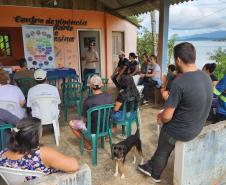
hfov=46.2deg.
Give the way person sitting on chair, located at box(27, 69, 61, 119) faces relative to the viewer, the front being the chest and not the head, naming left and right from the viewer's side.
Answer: facing away from the viewer

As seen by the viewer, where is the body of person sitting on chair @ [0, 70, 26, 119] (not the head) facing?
away from the camera

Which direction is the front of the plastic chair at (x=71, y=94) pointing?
away from the camera

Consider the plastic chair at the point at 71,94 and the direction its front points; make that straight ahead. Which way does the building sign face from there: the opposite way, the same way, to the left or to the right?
the opposite way

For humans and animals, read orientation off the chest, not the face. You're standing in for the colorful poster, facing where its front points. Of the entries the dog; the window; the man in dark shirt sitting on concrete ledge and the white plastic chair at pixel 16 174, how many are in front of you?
3

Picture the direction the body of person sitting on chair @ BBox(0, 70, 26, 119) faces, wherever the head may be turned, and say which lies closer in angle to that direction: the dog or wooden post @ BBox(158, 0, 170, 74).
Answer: the wooden post

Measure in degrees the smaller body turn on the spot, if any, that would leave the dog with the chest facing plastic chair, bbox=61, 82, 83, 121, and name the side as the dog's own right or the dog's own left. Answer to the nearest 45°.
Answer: approximately 90° to the dog's own right

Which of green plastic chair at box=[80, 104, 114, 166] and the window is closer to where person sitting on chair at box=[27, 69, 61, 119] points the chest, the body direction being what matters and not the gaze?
the window

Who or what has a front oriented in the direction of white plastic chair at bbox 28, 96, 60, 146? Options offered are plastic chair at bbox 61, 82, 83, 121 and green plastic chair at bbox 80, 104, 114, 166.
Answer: the green plastic chair
